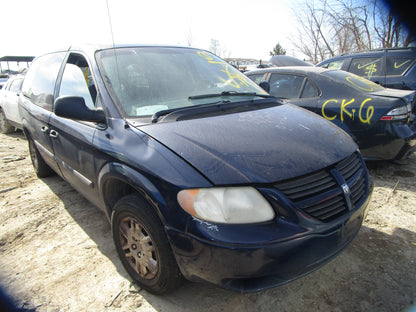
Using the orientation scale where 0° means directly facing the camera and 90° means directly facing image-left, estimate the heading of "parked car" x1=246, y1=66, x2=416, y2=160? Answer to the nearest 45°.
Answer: approximately 135°

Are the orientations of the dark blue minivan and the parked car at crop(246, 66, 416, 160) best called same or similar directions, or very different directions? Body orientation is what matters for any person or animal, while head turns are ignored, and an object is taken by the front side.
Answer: very different directions

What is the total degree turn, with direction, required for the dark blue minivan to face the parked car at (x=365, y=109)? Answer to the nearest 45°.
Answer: approximately 90° to its left

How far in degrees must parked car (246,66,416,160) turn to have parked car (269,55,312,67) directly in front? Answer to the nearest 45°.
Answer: approximately 45° to its right

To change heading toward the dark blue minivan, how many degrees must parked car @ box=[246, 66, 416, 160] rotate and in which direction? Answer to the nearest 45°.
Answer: approximately 135° to its left

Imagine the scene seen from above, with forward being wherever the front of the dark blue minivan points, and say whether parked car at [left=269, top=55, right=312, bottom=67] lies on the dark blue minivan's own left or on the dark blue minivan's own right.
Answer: on the dark blue minivan's own left

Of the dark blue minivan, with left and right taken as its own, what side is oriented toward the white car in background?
back

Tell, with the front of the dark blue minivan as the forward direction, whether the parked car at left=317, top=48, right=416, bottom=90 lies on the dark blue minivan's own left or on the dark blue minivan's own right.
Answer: on the dark blue minivan's own left
